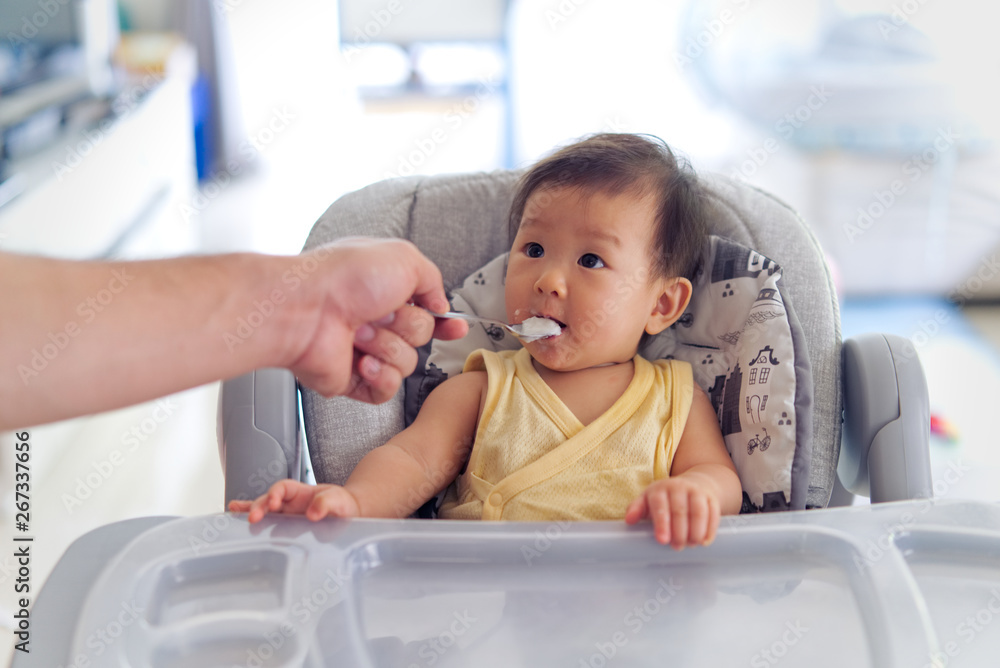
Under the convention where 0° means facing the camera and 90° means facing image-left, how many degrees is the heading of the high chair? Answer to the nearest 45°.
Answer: approximately 0°

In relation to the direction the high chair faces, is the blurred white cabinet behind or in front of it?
behind

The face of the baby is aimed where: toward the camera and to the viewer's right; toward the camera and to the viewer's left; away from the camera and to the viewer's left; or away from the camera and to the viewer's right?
toward the camera and to the viewer's left
